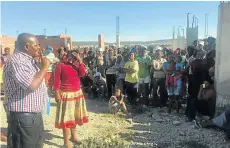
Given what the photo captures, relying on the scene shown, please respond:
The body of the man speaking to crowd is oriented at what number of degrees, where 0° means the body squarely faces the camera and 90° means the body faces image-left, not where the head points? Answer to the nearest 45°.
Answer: approximately 270°

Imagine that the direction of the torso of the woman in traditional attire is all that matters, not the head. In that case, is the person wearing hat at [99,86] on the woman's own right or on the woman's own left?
on the woman's own left

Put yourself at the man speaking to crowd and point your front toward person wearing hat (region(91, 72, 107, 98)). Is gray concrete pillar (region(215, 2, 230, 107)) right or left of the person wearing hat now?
right

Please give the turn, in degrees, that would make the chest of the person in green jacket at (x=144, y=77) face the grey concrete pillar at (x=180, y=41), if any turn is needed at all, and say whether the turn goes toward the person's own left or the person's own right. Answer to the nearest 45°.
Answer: approximately 180°

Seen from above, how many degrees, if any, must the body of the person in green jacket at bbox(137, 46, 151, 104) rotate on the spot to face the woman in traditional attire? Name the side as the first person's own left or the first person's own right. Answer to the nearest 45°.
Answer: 0° — they already face them

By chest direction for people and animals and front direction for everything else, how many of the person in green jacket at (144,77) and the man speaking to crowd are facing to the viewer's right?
1

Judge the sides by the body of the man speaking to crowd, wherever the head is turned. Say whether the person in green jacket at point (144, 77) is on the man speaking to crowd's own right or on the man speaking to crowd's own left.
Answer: on the man speaking to crowd's own left

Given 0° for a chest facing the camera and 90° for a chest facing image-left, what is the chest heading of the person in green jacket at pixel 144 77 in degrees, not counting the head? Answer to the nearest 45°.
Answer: approximately 0°

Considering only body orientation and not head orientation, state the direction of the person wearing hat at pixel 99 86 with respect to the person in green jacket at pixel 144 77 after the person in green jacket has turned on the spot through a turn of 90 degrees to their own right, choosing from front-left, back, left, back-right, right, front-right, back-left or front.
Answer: front-right
